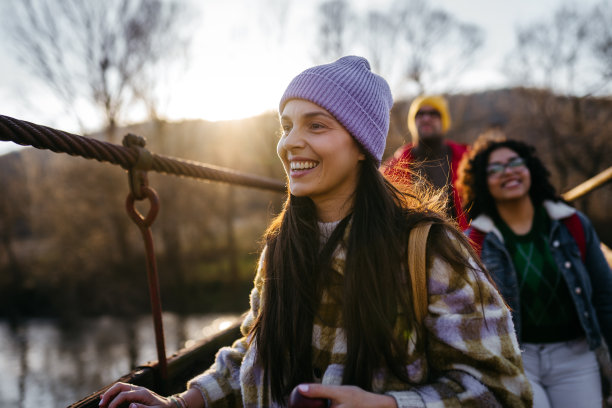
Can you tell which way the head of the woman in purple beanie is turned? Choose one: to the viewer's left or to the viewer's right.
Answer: to the viewer's left

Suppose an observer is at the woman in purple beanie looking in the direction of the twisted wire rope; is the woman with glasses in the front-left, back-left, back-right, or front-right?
back-right

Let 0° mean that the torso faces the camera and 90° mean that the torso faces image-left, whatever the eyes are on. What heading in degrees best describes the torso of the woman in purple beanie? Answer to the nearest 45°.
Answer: approximately 45°

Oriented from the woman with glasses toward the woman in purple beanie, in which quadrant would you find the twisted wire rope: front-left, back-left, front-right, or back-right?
front-right

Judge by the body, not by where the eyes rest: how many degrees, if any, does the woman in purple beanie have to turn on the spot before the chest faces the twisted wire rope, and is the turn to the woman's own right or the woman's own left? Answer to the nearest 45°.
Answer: approximately 45° to the woman's own right

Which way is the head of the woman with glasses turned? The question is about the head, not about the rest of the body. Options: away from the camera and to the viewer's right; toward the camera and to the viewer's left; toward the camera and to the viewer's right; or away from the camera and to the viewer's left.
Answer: toward the camera and to the viewer's left

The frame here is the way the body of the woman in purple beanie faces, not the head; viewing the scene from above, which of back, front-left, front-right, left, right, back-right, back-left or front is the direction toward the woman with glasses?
back
